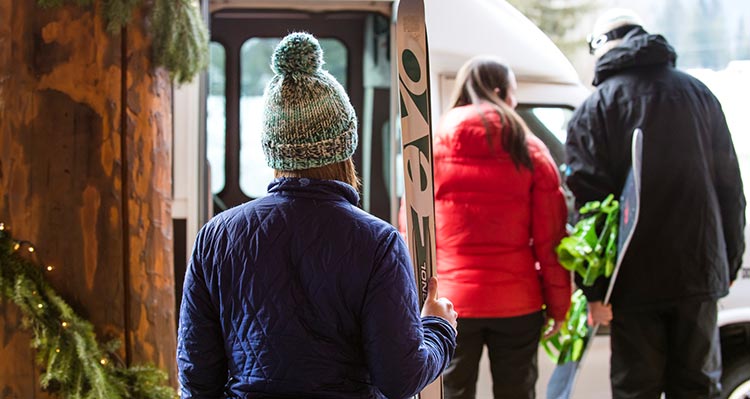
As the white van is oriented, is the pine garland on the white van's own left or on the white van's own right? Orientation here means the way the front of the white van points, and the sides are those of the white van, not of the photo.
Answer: on the white van's own right

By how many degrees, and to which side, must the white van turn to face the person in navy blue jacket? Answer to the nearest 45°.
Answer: approximately 90° to its right

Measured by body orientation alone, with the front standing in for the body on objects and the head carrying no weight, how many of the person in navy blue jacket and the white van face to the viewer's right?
1

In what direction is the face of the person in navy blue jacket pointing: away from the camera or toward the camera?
away from the camera

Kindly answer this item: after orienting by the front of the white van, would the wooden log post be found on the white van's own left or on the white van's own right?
on the white van's own right

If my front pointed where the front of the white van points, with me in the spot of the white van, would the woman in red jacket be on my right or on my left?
on my right

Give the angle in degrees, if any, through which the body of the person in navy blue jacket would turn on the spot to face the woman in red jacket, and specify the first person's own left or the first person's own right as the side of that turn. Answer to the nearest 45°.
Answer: approximately 45° to the first person's own right

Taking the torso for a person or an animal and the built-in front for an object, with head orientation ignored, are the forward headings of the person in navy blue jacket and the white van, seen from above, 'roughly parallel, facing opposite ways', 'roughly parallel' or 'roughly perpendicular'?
roughly perpendicular

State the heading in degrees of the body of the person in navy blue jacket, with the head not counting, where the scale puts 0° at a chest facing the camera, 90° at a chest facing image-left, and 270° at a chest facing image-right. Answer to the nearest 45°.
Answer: approximately 180°

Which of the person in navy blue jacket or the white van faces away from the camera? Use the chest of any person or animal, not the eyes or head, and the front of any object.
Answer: the person in navy blue jacket

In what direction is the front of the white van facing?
to the viewer's right
